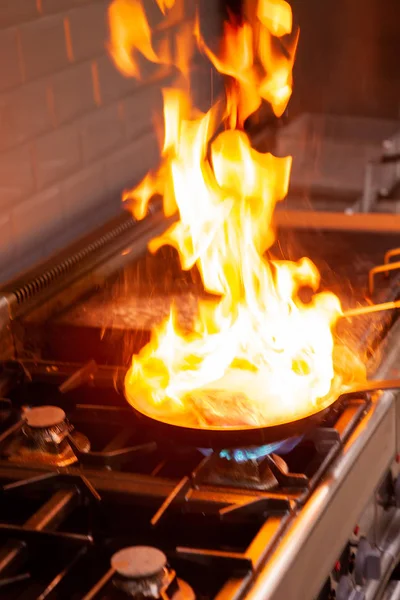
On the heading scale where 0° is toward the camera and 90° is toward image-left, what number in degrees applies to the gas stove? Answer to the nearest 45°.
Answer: approximately 315°
